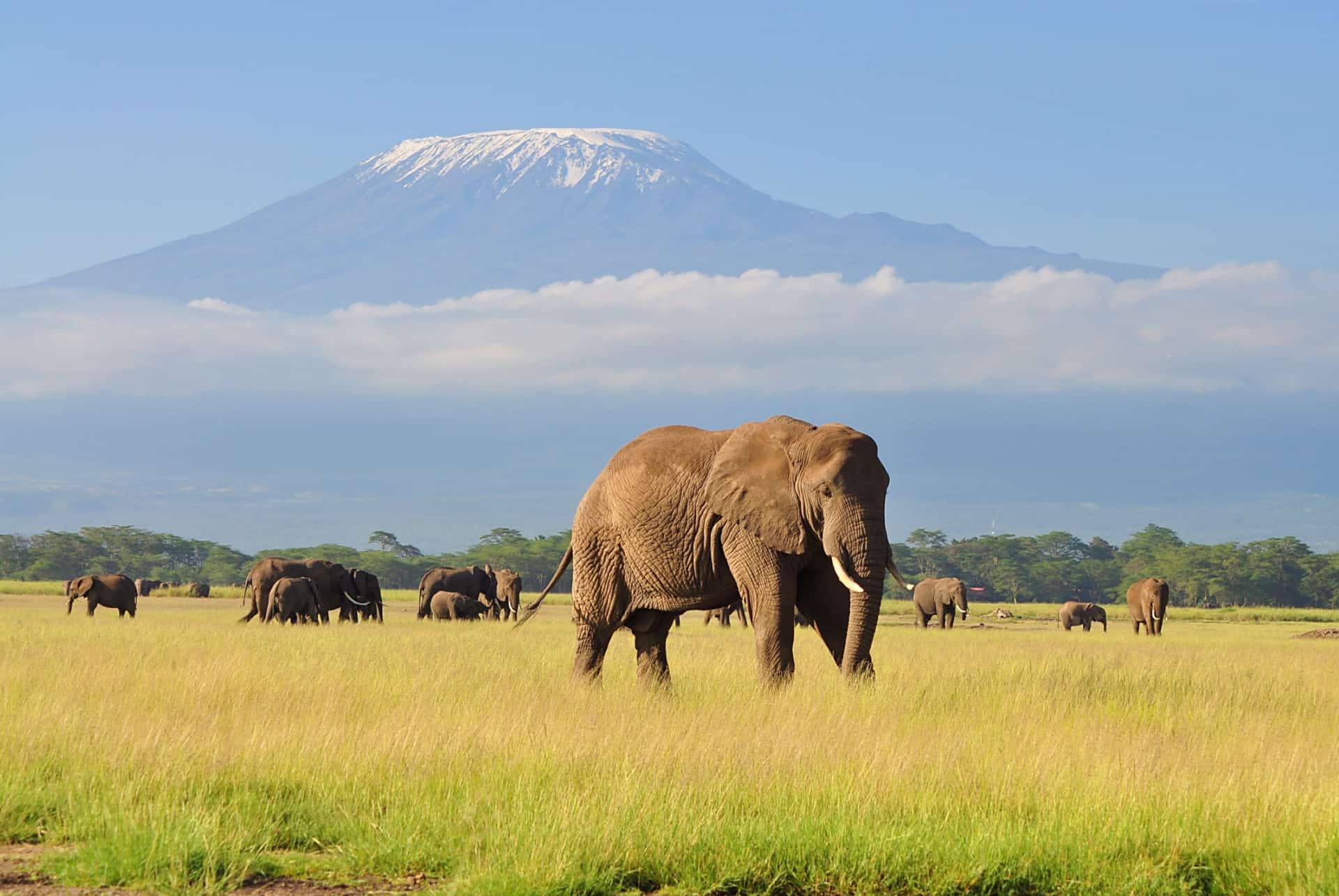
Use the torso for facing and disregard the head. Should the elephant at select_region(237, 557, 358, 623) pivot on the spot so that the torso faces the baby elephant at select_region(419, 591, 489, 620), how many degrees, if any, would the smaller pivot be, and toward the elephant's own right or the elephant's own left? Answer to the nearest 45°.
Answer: approximately 45° to the elephant's own left

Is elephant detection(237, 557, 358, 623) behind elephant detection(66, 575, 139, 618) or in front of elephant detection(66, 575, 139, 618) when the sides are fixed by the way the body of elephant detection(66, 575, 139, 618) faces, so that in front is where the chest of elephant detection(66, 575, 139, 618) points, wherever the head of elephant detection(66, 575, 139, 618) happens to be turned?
behind

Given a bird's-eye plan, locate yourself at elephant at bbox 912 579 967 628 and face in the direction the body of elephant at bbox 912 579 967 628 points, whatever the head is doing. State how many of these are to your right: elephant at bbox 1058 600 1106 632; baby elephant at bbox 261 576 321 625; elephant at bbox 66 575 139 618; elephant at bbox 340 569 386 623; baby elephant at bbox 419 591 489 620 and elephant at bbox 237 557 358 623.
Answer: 5

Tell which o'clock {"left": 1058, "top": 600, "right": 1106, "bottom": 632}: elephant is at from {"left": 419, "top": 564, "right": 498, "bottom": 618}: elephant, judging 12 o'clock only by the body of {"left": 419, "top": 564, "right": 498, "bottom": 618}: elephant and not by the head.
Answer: {"left": 1058, "top": 600, "right": 1106, "bottom": 632}: elephant is roughly at 12 o'clock from {"left": 419, "top": 564, "right": 498, "bottom": 618}: elephant.

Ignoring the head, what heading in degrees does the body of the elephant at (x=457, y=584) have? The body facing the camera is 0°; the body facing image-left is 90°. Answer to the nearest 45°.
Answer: approximately 270°

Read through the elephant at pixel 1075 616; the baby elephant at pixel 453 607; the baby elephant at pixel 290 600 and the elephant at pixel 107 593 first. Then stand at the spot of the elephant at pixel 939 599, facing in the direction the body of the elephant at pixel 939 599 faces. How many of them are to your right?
3

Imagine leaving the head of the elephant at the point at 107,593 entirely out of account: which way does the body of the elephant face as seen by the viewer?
to the viewer's left

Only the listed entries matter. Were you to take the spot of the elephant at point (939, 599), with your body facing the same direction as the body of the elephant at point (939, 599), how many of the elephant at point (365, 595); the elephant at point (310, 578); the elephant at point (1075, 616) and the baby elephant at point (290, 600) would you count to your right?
3

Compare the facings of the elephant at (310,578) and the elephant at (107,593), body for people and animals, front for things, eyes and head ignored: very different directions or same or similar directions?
very different directions

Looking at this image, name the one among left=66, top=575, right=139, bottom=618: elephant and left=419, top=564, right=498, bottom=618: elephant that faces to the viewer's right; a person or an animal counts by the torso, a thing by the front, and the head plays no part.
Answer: left=419, top=564, right=498, bottom=618: elephant

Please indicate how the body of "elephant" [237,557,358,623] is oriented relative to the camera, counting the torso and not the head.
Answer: to the viewer's right

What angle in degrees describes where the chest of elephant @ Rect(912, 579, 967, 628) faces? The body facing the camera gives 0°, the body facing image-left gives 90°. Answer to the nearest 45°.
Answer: approximately 315°

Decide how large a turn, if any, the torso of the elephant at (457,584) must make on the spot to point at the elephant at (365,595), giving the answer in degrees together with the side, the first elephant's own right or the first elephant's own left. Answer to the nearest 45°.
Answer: approximately 135° to the first elephant's own right

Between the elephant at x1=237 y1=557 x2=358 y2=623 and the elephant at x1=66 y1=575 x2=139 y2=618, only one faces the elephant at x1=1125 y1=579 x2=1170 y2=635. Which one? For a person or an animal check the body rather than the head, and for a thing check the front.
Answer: the elephant at x1=237 y1=557 x2=358 y2=623
